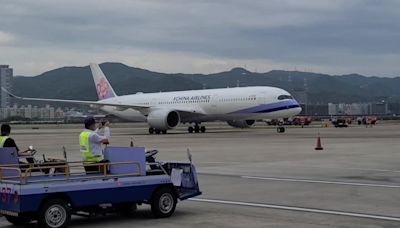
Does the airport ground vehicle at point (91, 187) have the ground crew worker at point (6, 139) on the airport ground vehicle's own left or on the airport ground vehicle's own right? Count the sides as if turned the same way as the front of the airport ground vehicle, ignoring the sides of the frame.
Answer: on the airport ground vehicle's own left

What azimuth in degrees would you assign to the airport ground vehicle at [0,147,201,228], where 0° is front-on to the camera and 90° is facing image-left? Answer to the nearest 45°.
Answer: approximately 225°

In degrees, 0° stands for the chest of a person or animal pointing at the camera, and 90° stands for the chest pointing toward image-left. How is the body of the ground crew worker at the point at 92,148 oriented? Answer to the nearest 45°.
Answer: approximately 225°

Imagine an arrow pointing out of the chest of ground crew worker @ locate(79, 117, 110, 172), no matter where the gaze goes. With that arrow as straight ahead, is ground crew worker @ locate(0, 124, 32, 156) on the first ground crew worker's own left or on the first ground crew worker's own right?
on the first ground crew worker's own left
